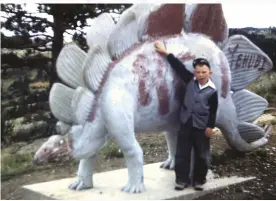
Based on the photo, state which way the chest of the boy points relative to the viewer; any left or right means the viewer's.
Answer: facing the viewer

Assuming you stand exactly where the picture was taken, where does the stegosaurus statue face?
facing the viewer and to the left of the viewer

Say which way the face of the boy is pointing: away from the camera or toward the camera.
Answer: toward the camera
